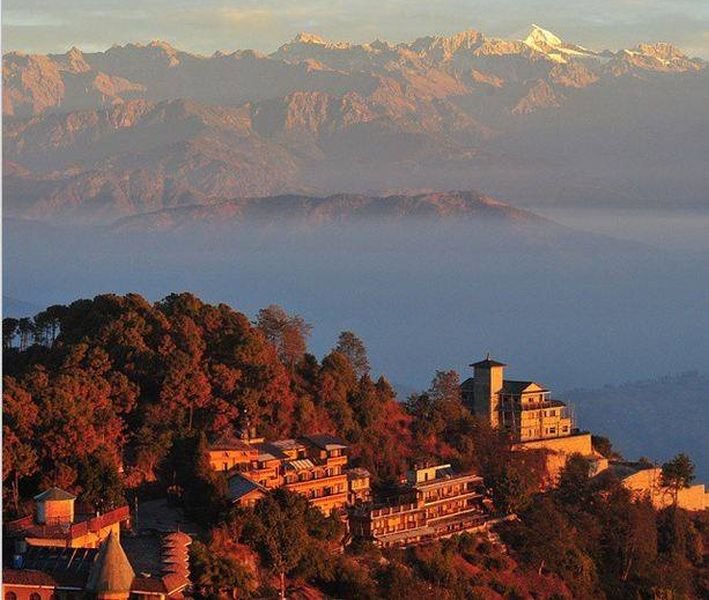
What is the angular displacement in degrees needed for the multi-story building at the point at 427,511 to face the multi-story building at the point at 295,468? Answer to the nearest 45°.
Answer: approximately 90° to its right

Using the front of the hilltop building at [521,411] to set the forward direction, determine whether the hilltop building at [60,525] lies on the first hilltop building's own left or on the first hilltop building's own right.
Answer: on the first hilltop building's own right

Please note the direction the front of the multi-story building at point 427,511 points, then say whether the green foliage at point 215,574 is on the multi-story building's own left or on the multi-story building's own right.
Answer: on the multi-story building's own right

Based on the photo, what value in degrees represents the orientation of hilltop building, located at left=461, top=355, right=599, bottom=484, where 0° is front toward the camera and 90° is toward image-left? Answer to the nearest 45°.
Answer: approximately 315°

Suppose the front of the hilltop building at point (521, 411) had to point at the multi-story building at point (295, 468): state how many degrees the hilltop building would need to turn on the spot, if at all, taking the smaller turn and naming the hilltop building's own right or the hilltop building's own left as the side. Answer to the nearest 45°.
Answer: approximately 90° to the hilltop building's own right

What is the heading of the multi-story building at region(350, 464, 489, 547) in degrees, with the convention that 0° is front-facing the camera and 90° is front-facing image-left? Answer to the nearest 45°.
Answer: approximately 315°

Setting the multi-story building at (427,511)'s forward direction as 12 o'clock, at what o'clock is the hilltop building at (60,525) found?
The hilltop building is roughly at 3 o'clock from the multi-story building.
